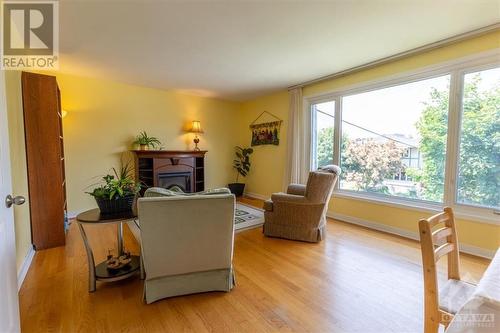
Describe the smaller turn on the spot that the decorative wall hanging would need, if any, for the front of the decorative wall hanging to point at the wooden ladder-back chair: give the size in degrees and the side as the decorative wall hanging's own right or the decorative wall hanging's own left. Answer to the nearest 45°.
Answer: approximately 45° to the decorative wall hanging's own left

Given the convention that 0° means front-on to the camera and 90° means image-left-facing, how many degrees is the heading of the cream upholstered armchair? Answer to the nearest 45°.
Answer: approximately 180°

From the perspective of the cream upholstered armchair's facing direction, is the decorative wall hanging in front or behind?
in front

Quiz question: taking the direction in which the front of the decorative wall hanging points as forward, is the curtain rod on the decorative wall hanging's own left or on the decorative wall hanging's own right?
on the decorative wall hanging's own left

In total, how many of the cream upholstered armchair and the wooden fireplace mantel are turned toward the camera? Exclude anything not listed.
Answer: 1

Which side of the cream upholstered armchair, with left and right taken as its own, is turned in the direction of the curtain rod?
right

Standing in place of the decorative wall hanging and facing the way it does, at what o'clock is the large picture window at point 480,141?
The large picture window is roughly at 9 o'clock from the decorative wall hanging.

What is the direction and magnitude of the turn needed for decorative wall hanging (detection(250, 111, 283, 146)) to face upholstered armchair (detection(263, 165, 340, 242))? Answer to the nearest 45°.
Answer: approximately 45° to its left

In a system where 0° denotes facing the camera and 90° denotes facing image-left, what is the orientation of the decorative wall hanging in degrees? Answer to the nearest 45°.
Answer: approximately 45°

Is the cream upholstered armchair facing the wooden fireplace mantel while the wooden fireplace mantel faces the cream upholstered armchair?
yes

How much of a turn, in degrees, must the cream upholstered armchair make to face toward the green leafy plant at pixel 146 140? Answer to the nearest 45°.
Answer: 0° — it already faces it

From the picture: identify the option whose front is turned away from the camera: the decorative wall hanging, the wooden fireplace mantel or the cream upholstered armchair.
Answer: the cream upholstered armchair

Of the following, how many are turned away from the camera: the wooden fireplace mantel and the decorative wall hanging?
0

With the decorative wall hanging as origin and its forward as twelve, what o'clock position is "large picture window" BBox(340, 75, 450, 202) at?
The large picture window is roughly at 9 o'clock from the decorative wall hanging.
